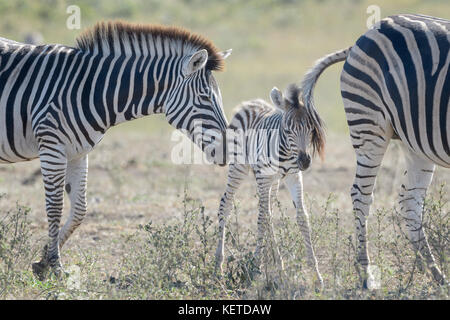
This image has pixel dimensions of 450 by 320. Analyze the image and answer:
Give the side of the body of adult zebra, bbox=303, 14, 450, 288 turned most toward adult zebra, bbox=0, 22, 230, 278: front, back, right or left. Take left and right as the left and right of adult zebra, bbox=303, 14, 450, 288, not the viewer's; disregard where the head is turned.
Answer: back

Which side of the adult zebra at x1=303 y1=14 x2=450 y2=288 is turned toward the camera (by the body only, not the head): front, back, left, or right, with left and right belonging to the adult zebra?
right

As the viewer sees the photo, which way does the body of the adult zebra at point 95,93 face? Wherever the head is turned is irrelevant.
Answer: to the viewer's right

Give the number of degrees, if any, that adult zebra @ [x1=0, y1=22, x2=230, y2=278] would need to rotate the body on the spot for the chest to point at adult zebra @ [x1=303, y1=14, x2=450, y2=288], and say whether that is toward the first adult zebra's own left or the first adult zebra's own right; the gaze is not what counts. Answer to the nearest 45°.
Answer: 0° — it already faces it

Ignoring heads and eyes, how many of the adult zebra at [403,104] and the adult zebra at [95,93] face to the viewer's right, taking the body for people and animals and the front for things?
2

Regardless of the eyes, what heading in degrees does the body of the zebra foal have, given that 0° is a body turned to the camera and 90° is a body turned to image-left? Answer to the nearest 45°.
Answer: approximately 315°
